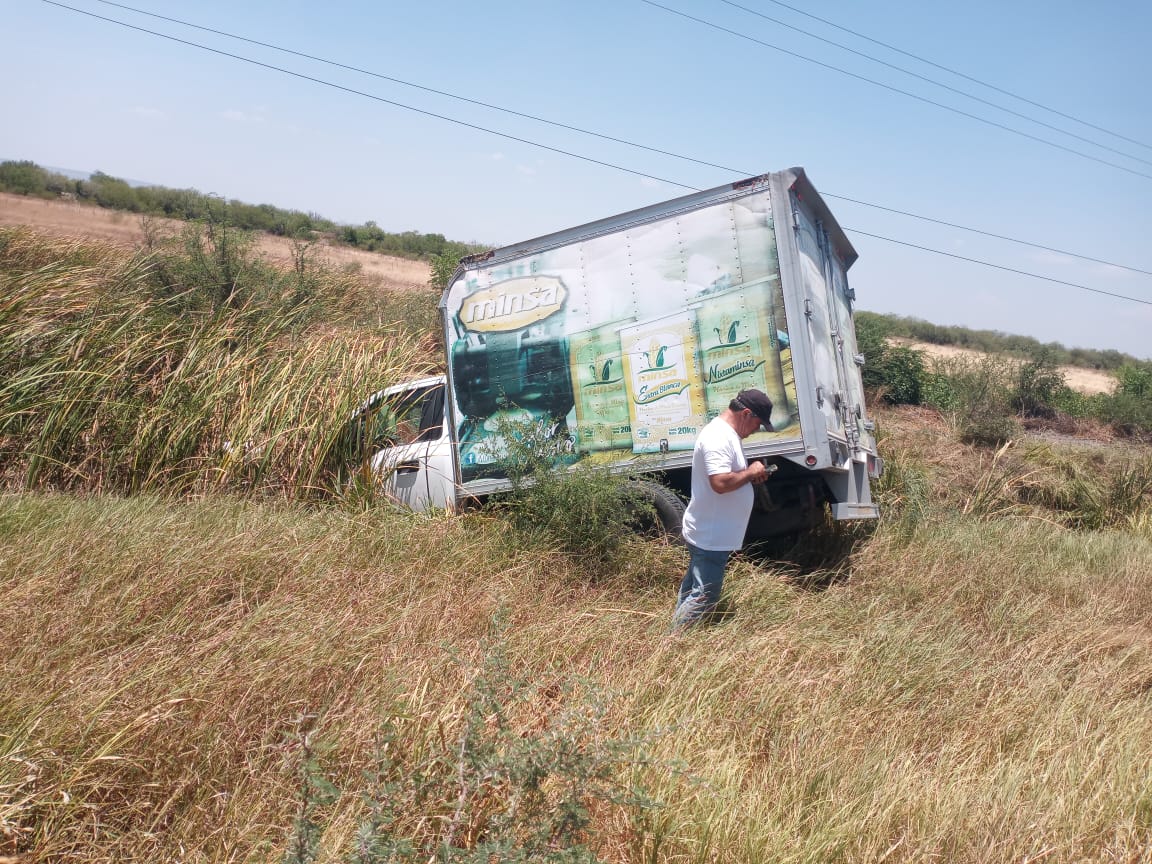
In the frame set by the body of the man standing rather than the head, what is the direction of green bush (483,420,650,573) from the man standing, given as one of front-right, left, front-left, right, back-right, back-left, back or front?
back-left

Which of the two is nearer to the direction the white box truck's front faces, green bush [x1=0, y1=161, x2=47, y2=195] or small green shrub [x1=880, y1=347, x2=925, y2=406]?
the green bush

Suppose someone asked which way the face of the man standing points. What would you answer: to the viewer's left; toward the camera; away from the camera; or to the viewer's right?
to the viewer's right

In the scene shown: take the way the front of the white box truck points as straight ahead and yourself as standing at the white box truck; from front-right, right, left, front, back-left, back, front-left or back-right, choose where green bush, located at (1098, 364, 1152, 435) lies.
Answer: right

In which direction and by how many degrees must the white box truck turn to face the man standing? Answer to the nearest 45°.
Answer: approximately 135° to its left

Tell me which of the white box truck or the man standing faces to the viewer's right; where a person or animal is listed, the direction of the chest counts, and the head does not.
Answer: the man standing

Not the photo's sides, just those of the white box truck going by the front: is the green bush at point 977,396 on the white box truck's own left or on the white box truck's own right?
on the white box truck's own right

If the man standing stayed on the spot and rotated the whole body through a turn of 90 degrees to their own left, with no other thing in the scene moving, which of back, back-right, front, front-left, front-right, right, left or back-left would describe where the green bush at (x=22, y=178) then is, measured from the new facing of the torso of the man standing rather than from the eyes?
front-left

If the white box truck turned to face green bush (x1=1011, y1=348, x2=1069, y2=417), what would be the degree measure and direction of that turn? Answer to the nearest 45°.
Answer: approximately 90° to its right

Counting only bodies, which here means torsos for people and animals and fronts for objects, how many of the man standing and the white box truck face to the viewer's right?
1

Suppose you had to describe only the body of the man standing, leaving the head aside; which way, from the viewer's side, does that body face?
to the viewer's right

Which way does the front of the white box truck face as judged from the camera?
facing away from the viewer and to the left of the viewer
